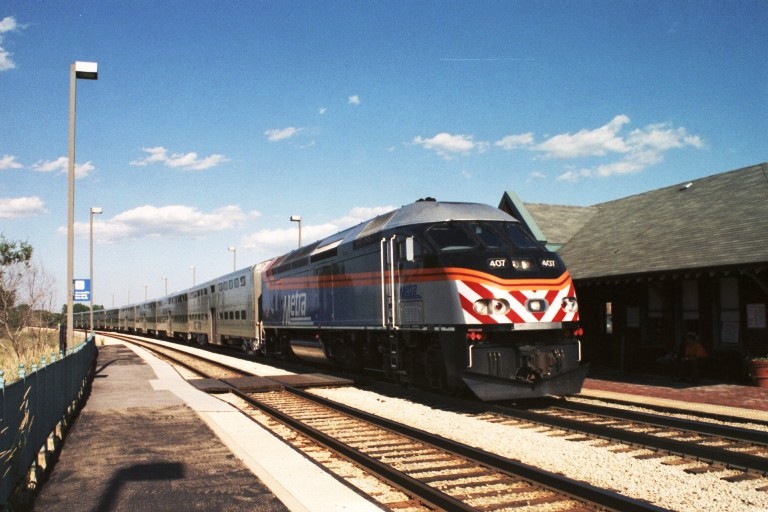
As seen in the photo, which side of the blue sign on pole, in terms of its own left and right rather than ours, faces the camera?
front

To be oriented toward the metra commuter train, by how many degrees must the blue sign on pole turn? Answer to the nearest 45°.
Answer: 0° — it already faces it

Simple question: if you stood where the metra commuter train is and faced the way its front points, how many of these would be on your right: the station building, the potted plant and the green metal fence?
1

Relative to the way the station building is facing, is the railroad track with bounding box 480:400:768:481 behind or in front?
in front

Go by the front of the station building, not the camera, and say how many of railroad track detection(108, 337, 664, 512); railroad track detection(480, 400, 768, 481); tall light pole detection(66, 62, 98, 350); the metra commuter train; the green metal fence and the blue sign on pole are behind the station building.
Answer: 0

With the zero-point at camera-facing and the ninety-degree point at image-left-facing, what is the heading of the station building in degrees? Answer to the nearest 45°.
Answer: approximately 45°

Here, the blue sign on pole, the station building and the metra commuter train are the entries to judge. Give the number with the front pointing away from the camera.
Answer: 0

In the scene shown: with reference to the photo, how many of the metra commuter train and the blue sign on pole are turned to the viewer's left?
0

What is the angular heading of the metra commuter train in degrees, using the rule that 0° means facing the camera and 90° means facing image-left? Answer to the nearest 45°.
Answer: approximately 315°

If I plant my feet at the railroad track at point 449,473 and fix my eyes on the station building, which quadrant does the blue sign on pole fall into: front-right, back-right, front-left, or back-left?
front-left

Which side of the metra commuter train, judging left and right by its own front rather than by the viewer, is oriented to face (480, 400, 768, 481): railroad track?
front

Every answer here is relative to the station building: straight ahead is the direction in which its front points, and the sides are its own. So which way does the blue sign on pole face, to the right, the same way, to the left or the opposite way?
to the left

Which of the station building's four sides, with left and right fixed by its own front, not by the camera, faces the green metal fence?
front
